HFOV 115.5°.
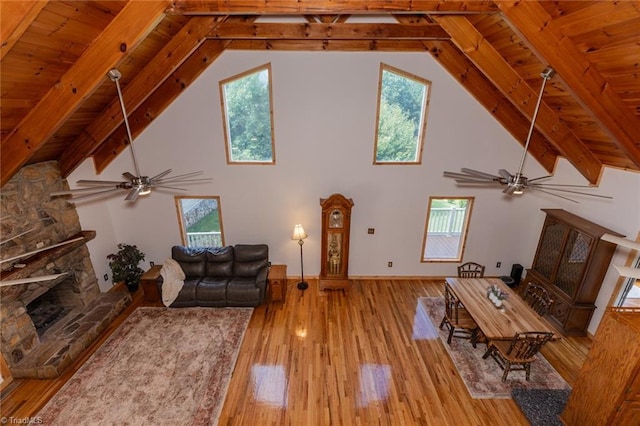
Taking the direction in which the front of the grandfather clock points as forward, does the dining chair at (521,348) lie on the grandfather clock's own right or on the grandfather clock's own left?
on the grandfather clock's own left

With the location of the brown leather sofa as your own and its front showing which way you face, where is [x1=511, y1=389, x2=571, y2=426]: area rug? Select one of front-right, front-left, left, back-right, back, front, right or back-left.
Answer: front-left

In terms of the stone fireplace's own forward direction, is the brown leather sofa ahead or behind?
ahead

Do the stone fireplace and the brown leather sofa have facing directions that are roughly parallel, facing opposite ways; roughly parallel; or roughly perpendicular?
roughly perpendicular

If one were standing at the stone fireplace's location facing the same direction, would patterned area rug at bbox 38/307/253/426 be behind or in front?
in front

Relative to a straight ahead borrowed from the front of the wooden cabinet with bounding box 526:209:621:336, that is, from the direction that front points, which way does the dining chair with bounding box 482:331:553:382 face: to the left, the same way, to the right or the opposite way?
to the right

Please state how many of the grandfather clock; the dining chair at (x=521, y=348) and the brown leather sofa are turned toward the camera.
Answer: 2

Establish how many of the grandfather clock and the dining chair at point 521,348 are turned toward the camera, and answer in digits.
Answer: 1

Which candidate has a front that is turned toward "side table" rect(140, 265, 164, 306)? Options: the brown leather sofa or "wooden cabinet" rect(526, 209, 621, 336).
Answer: the wooden cabinet

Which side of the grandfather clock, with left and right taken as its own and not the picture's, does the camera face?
front

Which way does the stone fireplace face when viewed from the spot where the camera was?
facing the viewer and to the right of the viewer

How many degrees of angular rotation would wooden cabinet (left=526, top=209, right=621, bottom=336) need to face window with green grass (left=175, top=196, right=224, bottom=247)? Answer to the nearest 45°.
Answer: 0° — it already faces it

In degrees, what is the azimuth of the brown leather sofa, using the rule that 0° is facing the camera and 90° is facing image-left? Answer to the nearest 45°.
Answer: approximately 0°

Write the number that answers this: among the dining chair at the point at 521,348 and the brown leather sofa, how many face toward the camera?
1

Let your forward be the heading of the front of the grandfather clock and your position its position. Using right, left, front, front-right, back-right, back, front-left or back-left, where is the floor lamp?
right

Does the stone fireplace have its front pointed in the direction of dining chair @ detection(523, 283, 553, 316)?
yes
